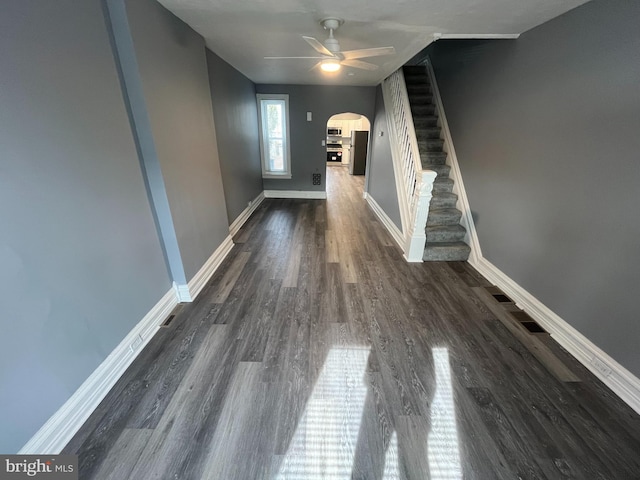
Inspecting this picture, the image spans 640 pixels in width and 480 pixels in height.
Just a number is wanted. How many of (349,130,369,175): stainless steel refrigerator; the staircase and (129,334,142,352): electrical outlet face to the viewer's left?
1

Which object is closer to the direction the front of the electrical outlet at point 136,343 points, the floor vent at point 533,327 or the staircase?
the floor vent

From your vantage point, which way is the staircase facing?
toward the camera

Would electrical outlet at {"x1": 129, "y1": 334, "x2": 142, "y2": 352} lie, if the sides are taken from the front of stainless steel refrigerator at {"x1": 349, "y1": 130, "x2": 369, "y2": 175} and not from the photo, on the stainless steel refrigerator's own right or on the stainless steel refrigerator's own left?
on the stainless steel refrigerator's own left

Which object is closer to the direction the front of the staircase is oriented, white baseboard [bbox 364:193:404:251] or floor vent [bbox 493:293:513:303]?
the floor vent

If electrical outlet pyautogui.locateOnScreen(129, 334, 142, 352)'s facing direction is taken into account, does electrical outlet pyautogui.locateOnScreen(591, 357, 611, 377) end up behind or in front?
in front

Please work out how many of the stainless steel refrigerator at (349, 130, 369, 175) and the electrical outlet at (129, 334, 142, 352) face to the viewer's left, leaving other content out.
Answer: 1

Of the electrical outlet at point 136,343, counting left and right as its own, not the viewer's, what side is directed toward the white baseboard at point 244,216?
left

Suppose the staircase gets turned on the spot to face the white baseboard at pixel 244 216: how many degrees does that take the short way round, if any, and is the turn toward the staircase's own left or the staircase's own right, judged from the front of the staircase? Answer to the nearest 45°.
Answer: approximately 90° to the staircase's own right

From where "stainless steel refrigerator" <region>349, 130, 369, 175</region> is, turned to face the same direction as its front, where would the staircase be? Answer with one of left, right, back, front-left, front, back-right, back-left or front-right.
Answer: left

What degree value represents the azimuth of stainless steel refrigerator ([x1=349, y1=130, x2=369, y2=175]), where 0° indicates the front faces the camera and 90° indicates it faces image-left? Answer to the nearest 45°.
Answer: approximately 90°

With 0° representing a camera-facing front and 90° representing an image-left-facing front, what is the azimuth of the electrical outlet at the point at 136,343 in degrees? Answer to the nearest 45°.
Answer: approximately 315°

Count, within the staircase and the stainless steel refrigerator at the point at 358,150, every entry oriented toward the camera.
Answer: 1

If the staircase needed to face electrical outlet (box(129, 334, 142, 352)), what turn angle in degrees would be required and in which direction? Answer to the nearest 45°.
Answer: approximately 45° to its right

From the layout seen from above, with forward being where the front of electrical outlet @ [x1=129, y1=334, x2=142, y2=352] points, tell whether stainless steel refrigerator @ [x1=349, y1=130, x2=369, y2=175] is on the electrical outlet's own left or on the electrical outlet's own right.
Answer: on the electrical outlet's own left

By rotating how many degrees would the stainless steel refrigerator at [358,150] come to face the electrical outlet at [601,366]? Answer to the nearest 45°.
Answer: approximately 90° to its left

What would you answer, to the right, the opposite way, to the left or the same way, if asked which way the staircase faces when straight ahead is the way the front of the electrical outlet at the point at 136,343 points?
to the right
